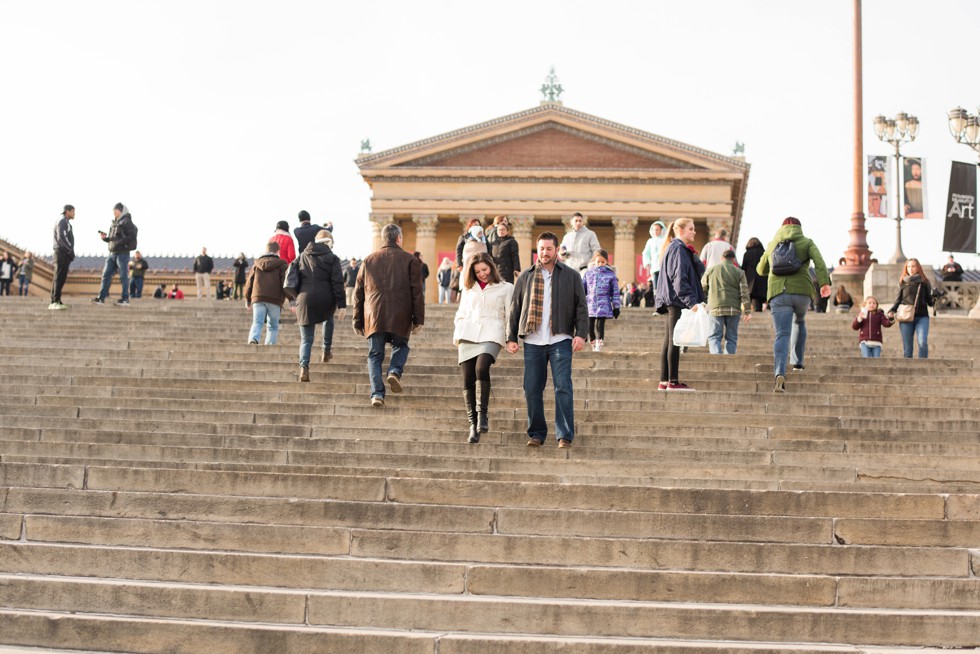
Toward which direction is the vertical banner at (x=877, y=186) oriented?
toward the camera

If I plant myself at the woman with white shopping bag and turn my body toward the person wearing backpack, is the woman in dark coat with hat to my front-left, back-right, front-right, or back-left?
back-left

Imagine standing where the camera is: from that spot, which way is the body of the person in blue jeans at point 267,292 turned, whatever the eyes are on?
away from the camera

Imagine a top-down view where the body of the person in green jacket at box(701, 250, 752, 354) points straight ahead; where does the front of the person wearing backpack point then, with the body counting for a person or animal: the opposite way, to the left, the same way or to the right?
the same way

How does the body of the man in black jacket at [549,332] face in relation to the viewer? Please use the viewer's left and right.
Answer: facing the viewer

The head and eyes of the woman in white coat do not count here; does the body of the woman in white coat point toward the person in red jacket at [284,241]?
no

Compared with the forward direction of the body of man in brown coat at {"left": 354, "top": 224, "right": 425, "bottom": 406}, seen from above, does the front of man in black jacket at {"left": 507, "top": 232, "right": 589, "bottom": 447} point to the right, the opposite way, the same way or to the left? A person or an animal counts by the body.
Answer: the opposite way

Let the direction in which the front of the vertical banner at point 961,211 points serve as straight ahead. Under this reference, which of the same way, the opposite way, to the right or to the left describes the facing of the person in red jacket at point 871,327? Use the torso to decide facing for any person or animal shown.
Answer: the same way

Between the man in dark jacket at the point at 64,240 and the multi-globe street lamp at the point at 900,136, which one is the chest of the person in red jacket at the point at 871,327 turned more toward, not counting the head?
the man in dark jacket

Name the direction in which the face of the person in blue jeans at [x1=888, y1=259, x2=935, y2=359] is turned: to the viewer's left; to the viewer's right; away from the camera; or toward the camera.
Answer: toward the camera

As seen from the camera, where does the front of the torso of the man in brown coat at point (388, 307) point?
away from the camera

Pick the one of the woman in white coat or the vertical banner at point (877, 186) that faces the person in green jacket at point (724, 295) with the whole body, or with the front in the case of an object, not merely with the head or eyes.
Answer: the vertical banner

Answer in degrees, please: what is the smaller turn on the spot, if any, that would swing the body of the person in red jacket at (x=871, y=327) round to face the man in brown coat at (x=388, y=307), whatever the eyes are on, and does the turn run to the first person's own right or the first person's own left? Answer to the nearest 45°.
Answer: approximately 45° to the first person's own right

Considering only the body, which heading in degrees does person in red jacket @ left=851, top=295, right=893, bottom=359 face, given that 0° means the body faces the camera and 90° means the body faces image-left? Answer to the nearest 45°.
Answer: approximately 0°

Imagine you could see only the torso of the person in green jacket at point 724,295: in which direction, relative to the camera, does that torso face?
away from the camera

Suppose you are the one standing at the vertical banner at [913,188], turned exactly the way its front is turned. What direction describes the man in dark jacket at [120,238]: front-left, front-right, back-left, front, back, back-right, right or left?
front-right

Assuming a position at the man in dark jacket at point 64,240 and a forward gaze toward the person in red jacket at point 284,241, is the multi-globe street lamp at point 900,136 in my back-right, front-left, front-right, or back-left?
front-left

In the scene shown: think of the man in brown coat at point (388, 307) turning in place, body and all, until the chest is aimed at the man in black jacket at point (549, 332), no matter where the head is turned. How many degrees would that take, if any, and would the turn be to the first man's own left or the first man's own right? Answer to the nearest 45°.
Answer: approximately 135° to the first man's own right
